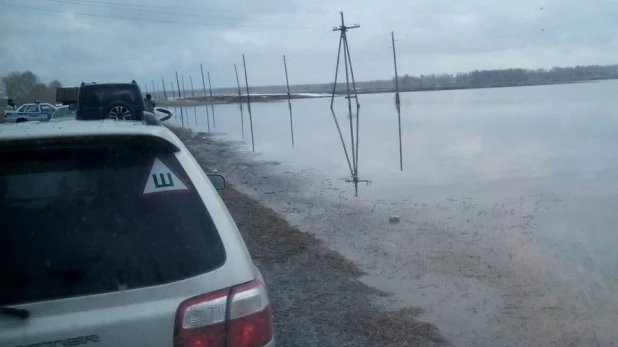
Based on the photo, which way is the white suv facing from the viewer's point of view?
away from the camera

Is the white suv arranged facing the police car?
yes
